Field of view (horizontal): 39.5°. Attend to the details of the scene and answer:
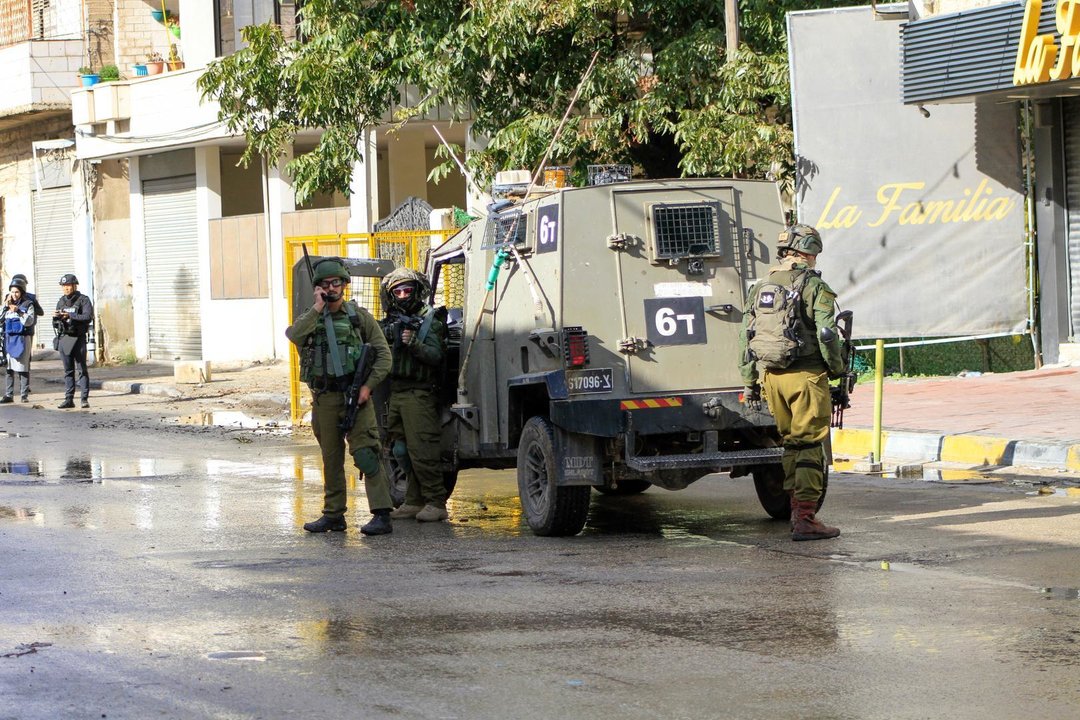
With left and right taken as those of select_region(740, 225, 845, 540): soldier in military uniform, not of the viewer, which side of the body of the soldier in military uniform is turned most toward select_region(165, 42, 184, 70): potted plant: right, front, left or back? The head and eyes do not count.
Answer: left

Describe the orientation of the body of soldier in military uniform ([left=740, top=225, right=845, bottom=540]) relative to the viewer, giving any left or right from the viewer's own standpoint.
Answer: facing away from the viewer and to the right of the viewer

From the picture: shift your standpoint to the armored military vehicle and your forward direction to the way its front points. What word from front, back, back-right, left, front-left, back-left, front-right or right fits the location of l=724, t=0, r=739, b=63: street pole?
front-right

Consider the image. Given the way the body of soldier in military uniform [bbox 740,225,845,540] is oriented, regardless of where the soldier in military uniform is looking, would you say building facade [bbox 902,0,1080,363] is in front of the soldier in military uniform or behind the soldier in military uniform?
in front

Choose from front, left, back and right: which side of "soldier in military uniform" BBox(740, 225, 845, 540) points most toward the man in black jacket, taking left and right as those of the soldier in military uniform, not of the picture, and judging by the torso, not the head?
left

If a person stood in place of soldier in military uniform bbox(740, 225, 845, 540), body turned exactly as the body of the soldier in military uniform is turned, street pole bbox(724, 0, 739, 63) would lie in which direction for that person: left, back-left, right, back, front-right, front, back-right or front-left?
front-left

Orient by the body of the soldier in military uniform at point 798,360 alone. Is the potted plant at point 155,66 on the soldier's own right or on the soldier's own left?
on the soldier's own left

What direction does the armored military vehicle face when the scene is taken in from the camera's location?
facing away from the viewer and to the left of the viewer

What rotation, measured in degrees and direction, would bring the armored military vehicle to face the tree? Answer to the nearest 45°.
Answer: approximately 45° to its right

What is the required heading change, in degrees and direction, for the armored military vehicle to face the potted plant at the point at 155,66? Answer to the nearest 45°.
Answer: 0° — it already faces it
